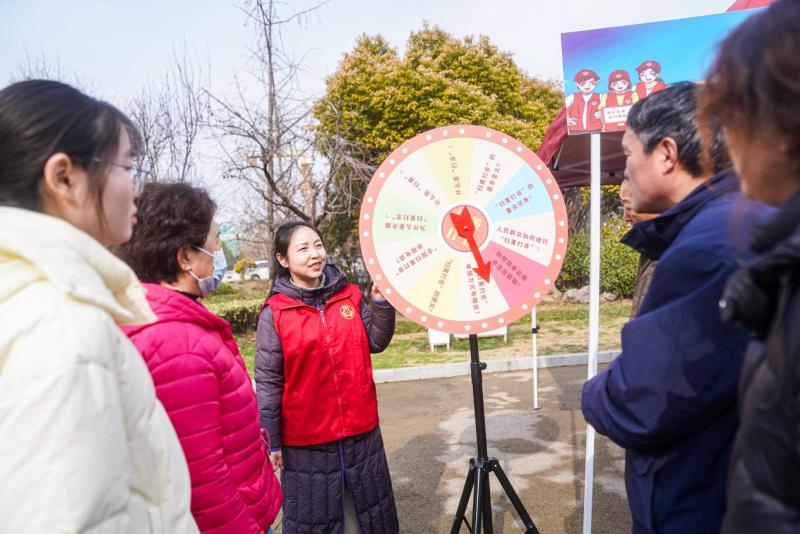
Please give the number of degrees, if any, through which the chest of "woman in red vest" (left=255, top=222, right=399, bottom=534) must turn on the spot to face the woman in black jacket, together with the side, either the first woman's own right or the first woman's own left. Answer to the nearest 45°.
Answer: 0° — they already face them

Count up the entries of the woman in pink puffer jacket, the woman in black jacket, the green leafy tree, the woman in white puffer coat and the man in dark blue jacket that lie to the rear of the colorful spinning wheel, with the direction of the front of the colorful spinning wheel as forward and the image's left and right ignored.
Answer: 1

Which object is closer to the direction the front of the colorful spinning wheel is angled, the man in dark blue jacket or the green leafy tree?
the man in dark blue jacket

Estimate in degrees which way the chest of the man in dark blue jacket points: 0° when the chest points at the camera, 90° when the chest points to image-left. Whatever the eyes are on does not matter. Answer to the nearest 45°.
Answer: approximately 90°

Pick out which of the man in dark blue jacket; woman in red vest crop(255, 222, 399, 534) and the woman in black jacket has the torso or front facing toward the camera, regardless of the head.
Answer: the woman in red vest

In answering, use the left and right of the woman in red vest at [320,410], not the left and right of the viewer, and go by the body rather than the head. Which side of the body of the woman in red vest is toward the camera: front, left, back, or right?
front

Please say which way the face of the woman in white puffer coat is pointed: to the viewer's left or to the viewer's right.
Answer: to the viewer's right

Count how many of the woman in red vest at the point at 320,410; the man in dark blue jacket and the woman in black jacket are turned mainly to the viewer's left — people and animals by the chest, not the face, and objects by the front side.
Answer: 2

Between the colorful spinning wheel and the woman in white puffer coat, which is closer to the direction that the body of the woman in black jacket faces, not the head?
the woman in white puffer coat

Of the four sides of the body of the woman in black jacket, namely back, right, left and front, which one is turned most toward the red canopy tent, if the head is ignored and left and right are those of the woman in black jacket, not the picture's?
right

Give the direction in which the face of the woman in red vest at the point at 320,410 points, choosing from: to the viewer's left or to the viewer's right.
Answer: to the viewer's right

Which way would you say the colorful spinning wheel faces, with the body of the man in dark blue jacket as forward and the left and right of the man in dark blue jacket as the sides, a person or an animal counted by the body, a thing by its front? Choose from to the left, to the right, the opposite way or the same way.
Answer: to the left

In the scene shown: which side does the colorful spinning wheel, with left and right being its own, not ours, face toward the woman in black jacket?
front

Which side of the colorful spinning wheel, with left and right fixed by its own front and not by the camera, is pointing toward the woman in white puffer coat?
front

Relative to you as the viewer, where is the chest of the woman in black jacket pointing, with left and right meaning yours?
facing to the left of the viewer

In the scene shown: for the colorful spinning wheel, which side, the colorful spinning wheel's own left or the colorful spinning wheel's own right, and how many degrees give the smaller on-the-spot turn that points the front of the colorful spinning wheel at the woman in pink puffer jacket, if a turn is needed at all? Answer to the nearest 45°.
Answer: approximately 45° to the colorful spinning wheel's own right
